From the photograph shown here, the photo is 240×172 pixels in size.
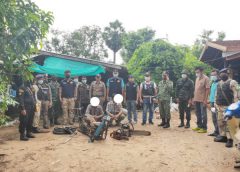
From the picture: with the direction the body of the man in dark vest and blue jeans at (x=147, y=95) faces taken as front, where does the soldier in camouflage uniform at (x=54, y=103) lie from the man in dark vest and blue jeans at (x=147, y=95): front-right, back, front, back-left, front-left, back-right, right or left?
right

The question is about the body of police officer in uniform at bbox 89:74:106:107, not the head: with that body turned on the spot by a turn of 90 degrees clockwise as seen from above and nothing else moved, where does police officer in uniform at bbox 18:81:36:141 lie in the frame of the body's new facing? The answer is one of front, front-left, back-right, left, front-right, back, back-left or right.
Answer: front-left

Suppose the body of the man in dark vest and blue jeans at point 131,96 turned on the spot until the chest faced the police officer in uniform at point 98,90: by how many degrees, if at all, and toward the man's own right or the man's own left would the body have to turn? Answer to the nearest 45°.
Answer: approximately 90° to the man's own right

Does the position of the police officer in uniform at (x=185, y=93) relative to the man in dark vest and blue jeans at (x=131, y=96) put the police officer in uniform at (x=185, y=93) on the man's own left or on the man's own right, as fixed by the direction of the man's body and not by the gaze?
on the man's own left

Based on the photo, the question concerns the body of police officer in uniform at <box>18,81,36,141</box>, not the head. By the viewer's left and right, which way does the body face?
facing the viewer and to the right of the viewer

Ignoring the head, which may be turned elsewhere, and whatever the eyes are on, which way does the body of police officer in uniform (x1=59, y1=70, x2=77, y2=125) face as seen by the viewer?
toward the camera

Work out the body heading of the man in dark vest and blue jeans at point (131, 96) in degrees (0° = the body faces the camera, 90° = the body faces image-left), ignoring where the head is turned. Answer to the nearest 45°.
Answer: approximately 0°

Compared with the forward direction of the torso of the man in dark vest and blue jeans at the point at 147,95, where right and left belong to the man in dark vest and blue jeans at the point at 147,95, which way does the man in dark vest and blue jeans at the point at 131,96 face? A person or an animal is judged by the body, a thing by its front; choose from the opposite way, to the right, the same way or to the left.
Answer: the same way

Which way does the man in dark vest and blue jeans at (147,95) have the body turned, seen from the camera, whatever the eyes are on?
toward the camera

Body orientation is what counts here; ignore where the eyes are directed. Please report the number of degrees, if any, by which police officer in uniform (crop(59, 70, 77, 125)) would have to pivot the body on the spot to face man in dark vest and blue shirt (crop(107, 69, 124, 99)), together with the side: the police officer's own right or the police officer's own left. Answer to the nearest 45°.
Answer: approximately 90° to the police officer's own left

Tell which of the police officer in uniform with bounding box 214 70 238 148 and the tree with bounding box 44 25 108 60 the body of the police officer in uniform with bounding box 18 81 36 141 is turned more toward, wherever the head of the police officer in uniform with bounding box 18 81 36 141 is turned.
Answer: the police officer in uniform

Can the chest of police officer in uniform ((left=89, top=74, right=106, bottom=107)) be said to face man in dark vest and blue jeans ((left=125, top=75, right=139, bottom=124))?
no

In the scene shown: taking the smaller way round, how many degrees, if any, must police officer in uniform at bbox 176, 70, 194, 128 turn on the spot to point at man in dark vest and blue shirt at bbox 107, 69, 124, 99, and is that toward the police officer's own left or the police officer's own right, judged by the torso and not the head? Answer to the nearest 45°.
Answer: approximately 90° to the police officer's own right

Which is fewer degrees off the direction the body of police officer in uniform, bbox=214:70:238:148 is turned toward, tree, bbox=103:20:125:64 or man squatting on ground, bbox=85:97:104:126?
the man squatting on ground

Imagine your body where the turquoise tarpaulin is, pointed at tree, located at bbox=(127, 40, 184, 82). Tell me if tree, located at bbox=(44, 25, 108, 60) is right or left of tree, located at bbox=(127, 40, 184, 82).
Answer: left

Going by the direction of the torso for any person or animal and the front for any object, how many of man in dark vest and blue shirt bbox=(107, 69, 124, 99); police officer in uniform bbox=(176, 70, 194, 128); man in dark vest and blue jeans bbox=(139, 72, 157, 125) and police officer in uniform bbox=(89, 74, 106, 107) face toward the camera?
4

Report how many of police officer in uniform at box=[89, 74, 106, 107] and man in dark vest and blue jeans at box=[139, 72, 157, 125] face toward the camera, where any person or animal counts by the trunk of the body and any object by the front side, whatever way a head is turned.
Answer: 2

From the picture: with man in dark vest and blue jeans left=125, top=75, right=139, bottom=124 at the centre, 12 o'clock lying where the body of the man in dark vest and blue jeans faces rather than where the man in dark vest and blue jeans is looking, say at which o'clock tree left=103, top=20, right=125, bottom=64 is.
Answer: The tree is roughly at 6 o'clock from the man in dark vest and blue jeans.

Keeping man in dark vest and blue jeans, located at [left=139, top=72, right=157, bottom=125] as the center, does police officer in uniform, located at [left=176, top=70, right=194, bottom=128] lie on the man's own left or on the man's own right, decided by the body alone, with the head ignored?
on the man's own left
